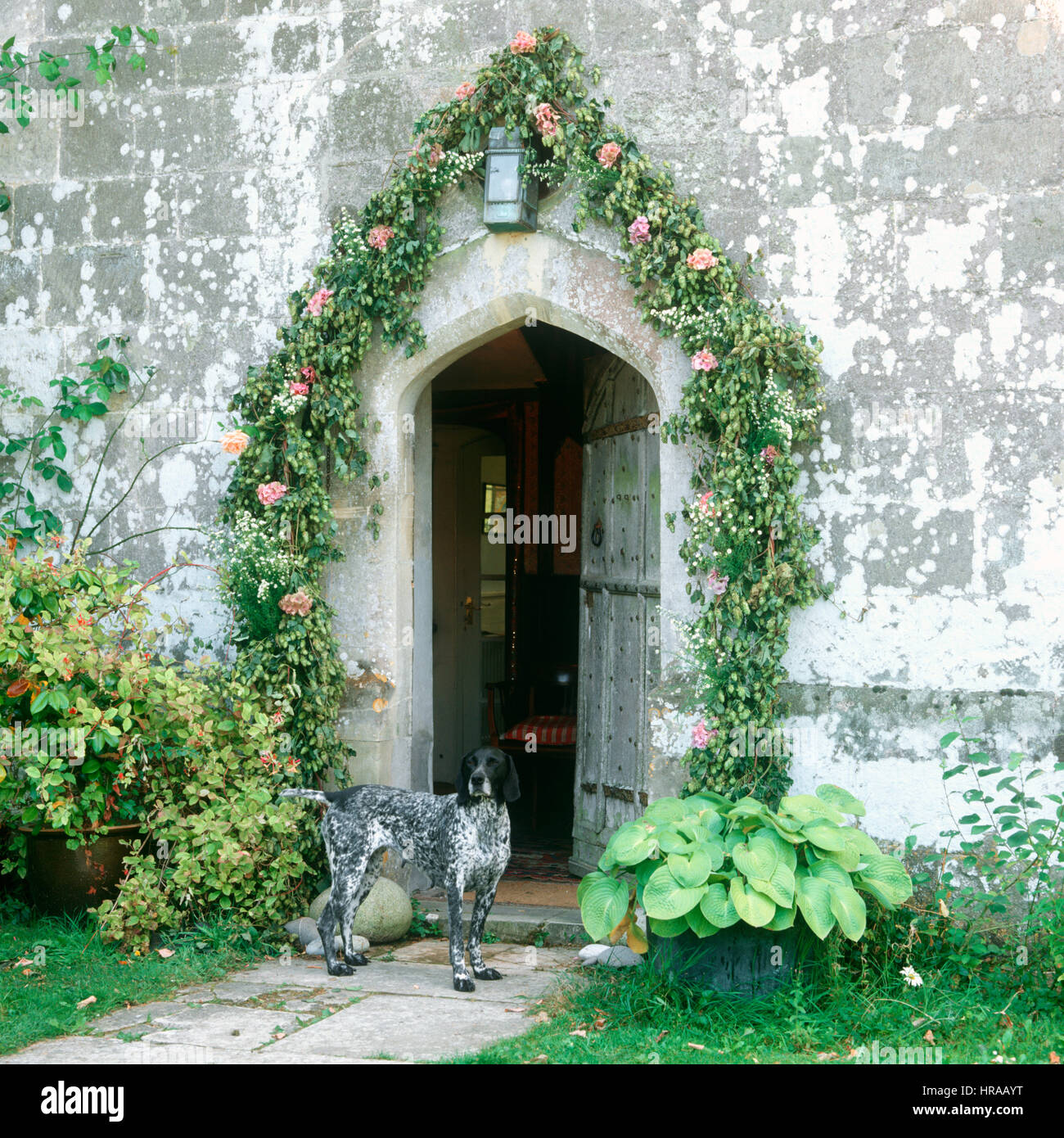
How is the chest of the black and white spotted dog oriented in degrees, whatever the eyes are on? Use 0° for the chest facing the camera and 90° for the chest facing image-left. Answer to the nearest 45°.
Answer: approximately 315°

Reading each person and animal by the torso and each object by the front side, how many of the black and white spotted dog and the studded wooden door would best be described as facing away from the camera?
0

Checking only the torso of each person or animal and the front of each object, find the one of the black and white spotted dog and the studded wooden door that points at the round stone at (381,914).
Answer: the studded wooden door

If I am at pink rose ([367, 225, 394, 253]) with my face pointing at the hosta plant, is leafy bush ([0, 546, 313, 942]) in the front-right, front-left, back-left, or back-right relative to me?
back-right

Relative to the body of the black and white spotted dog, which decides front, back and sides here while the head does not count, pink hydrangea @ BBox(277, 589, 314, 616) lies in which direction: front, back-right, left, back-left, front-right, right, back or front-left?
back

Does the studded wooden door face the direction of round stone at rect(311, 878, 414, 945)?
yes

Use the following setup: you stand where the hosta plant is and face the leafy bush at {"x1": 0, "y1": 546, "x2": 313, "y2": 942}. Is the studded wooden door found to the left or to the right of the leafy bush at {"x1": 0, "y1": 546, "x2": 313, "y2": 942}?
right

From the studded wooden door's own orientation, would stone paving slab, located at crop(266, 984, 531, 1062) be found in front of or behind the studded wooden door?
in front

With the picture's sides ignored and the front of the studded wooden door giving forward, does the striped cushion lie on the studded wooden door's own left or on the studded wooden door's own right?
on the studded wooden door's own right

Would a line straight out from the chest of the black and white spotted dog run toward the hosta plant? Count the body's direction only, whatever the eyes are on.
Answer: yes

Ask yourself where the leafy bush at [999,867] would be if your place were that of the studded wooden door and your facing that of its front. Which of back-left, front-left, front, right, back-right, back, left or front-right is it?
left

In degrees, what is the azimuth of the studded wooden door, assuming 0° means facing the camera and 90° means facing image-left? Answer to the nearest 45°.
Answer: approximately 45°
